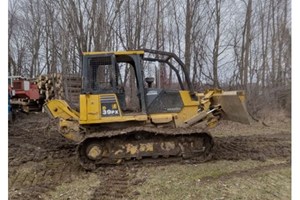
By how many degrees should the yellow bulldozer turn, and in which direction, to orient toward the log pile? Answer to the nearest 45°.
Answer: approximately 135° to its left

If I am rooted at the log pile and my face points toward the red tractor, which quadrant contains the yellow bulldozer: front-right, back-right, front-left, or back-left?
back-left

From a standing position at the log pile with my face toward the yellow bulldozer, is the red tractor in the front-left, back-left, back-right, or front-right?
back-right

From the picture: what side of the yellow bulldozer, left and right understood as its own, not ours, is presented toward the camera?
right

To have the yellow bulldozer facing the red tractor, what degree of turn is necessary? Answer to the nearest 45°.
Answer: approximately 135° to its left
